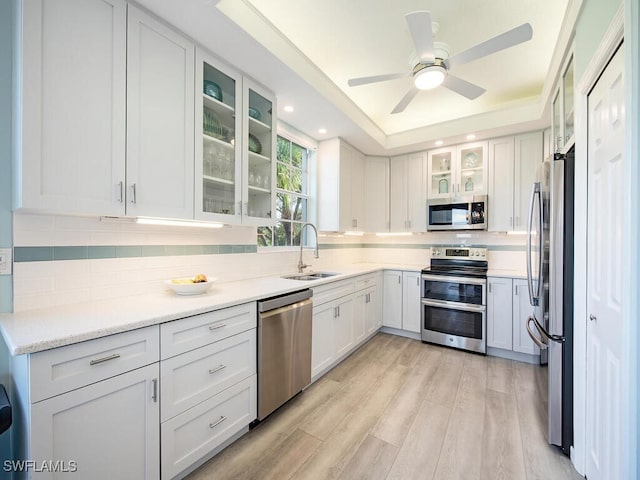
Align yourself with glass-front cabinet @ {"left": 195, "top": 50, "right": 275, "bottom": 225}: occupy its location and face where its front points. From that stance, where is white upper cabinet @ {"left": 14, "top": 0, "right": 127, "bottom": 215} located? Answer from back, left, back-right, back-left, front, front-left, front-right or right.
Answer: right

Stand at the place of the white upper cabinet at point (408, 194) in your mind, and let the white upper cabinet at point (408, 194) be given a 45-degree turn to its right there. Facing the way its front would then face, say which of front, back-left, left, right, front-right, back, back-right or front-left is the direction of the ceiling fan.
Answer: front-left

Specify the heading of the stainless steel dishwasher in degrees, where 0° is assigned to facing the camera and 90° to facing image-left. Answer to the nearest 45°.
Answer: approximately 315°

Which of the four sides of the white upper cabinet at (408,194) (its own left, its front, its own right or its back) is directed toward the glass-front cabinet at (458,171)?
left

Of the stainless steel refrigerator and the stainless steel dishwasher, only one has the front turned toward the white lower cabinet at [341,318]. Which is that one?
the stainless steel refrigerator

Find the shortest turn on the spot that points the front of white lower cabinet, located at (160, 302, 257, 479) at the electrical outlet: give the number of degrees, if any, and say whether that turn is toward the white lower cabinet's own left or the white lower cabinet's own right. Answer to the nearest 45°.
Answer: approximately 135° to the white lower cabinet's own right

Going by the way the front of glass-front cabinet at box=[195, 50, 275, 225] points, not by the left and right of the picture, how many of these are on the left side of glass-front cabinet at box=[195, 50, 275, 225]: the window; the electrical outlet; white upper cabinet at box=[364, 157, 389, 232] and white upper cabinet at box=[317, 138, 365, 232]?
3

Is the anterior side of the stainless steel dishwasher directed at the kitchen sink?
no

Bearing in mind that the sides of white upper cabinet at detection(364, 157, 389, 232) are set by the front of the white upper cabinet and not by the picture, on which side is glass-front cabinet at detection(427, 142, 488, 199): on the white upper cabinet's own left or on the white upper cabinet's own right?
on the white upper cabinet's own left

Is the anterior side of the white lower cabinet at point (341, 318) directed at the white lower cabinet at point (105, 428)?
no

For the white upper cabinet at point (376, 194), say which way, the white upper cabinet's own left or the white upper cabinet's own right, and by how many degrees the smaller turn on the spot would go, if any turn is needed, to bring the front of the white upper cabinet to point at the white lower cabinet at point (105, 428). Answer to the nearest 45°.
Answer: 0° — it already faces it

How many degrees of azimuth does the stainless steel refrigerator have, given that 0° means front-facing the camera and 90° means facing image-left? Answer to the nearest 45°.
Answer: approximately 90°

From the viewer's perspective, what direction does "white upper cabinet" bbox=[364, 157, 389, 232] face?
toward the camera

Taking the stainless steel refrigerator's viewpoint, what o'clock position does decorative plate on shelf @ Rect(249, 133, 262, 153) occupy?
The decorative plate on shelf is roughly at 11 o'clock from the stainless steel refrigerator.

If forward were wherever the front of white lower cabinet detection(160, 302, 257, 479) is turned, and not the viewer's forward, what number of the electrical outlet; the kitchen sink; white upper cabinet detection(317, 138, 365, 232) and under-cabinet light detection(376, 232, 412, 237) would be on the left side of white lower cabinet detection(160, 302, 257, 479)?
3

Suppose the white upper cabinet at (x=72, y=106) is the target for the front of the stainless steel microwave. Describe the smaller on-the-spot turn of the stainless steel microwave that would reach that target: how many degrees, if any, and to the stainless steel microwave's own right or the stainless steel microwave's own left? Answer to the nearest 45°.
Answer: approximately 45° to the stainless steel microwave's own right

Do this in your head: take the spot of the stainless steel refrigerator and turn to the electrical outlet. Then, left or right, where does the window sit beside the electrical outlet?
right

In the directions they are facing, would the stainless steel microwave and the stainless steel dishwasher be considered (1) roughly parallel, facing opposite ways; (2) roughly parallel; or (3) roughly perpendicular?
roughly perpendicular
